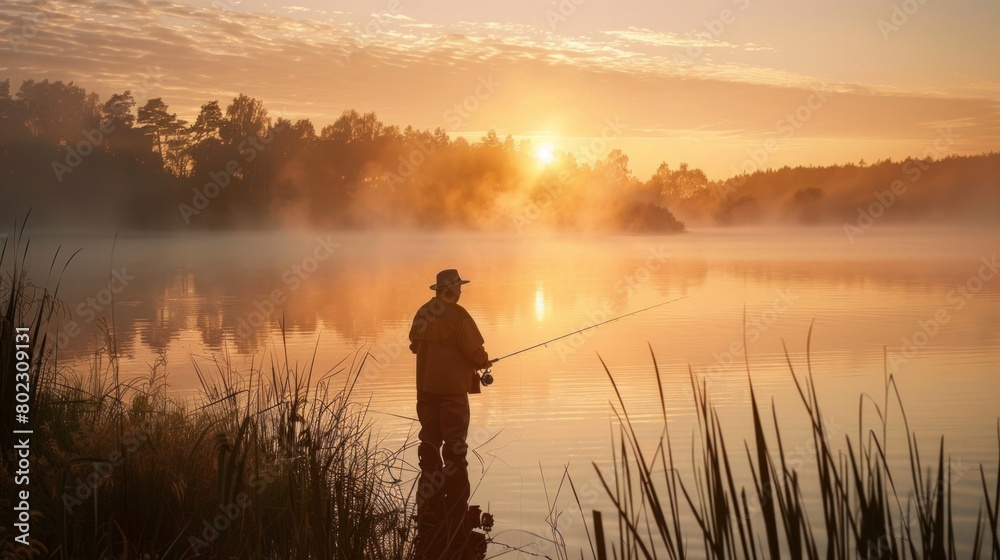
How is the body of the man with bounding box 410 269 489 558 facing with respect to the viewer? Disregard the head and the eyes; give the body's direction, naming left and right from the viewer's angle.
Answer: facing away from the viewer and to the right of the viewer
